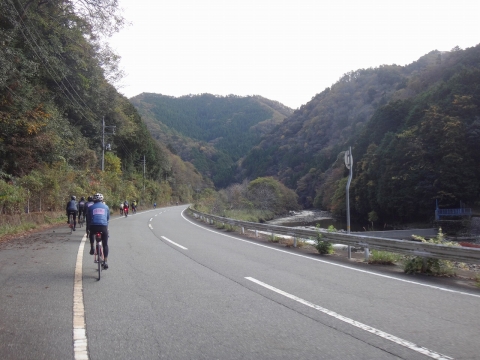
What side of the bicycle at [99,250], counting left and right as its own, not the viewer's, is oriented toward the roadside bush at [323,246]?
right

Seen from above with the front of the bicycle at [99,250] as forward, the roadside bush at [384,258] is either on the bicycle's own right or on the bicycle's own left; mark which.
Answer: on the bicycle's own right

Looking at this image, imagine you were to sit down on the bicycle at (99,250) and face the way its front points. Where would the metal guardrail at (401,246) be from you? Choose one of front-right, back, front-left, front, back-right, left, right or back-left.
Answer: right

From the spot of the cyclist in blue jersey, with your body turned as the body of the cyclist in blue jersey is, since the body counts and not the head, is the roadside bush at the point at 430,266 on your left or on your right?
on your right

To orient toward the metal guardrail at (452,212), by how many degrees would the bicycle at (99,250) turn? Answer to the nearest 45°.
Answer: approximately 45° to its right

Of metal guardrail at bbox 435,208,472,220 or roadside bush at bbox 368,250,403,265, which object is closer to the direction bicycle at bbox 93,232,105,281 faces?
the metal guardrail

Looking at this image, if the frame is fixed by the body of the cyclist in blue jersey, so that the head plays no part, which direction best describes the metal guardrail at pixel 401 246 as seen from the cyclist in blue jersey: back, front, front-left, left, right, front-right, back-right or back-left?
right

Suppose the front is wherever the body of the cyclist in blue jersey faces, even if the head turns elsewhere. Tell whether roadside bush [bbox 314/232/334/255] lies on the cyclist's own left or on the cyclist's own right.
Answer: on the cyclist's own right

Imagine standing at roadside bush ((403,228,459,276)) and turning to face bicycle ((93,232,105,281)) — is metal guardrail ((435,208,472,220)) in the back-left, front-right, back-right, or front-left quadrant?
back-right

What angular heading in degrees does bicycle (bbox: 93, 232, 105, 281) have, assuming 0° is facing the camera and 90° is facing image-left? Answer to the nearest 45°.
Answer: approximately 180°

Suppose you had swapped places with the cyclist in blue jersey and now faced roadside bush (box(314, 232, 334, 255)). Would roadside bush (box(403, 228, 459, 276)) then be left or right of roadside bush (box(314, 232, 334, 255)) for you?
right

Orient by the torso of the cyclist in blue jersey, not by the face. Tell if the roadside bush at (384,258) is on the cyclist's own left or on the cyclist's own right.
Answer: on the cyclist's own right

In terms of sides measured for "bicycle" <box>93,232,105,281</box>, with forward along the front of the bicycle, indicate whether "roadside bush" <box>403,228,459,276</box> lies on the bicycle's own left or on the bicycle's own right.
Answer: on the bicycle's own right

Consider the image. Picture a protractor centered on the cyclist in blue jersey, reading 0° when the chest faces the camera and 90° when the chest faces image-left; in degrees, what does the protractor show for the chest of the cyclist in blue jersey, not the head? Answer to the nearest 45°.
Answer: approximately 180°
